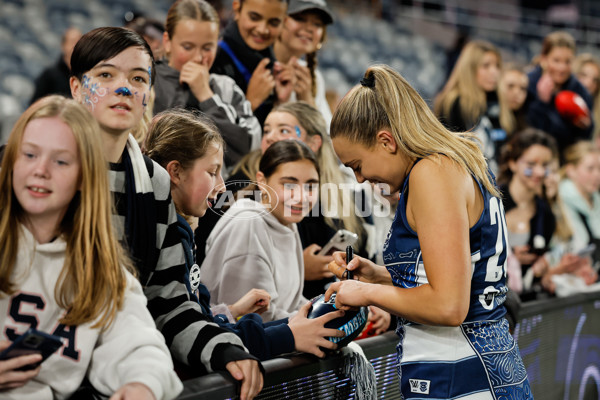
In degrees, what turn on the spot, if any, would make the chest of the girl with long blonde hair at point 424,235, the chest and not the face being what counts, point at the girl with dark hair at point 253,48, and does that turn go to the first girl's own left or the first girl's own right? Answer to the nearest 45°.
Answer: approximately 45° to the first girl's own right

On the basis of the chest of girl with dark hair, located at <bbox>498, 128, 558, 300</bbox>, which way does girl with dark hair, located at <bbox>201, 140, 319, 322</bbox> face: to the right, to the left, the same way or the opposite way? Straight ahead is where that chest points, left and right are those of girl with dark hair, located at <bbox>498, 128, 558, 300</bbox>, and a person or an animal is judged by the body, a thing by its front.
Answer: to the left

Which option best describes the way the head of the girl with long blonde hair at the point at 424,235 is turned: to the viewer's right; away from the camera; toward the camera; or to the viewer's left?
to the viewer's left

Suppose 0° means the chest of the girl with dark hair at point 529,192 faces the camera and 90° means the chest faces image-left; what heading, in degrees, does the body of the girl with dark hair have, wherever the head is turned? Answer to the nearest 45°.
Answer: approximately 45°

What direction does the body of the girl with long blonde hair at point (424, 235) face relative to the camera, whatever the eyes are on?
to the viewer's left

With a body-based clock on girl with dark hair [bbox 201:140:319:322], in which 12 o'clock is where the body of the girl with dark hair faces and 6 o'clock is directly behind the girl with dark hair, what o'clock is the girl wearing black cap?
The girl wearing black cap is roughly at 8 o'clock from the girl with dark hair.

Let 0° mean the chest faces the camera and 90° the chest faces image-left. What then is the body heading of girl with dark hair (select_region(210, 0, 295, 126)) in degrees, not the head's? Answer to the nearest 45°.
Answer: approximately 315°

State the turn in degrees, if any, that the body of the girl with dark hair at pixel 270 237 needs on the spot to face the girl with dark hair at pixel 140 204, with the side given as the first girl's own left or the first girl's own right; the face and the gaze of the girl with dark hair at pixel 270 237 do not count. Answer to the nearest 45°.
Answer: approximately 90° to the first girl's own right

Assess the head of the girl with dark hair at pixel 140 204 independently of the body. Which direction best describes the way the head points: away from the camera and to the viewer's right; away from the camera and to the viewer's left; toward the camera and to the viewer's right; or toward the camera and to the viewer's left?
toward the camera and to the viewer's right
